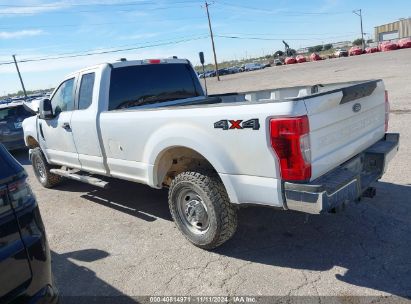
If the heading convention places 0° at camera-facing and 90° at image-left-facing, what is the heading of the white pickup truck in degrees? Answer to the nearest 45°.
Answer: approximately 135°

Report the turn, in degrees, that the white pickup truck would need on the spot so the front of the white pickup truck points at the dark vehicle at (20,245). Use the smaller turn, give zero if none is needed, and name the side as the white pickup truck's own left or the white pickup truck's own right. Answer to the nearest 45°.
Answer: approximately 90° to the white pickup truck's own left

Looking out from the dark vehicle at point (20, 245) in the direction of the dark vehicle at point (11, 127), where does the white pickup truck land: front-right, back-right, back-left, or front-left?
front-right

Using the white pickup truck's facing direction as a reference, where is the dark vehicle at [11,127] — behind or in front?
in front
